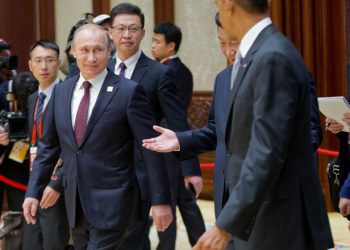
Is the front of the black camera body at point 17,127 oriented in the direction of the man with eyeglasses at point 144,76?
yes

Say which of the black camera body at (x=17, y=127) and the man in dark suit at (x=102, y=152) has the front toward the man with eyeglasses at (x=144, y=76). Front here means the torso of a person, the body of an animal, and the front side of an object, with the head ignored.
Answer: the black camera body

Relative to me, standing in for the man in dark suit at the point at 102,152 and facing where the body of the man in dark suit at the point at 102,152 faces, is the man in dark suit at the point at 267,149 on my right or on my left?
on my left

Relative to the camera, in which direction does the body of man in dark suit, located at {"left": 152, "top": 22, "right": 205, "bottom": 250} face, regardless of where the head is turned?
to the viewer's left

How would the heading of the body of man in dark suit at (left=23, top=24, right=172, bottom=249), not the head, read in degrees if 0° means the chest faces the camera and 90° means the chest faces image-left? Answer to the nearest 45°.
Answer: approximately 45°
